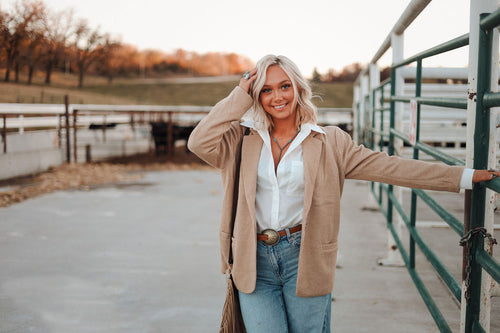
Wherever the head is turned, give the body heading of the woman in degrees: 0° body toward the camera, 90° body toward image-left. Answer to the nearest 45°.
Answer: approximately 0°

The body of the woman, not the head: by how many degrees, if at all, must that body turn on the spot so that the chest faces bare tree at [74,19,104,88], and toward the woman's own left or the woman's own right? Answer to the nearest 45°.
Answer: approximately 135° to the woman's own right

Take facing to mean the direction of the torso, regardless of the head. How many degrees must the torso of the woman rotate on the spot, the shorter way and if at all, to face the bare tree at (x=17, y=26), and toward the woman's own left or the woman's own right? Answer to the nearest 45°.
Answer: approximately 135° to the woman's own right

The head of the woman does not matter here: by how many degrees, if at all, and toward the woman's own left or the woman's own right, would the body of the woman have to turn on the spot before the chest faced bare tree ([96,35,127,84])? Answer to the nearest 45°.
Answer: approximately 135° to the woman's own right

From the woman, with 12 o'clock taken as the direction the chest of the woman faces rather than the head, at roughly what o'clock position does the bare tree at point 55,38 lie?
The bare tree is roughly at 5 o'clock from the woman.
